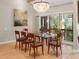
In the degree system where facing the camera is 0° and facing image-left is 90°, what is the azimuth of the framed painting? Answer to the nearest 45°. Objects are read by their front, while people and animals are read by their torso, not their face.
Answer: approximately 315°
